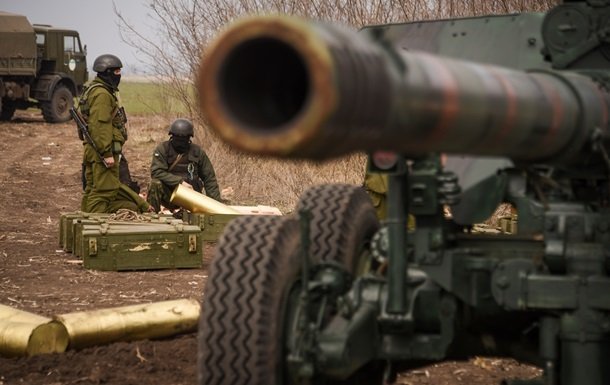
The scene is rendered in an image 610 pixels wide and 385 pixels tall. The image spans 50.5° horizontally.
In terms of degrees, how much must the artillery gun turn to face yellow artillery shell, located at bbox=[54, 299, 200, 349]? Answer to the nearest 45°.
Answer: approximately 90° to its right

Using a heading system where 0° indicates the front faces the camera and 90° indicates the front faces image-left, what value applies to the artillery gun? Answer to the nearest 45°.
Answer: approximately 45°

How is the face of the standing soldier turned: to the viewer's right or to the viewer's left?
to the viewer's right
